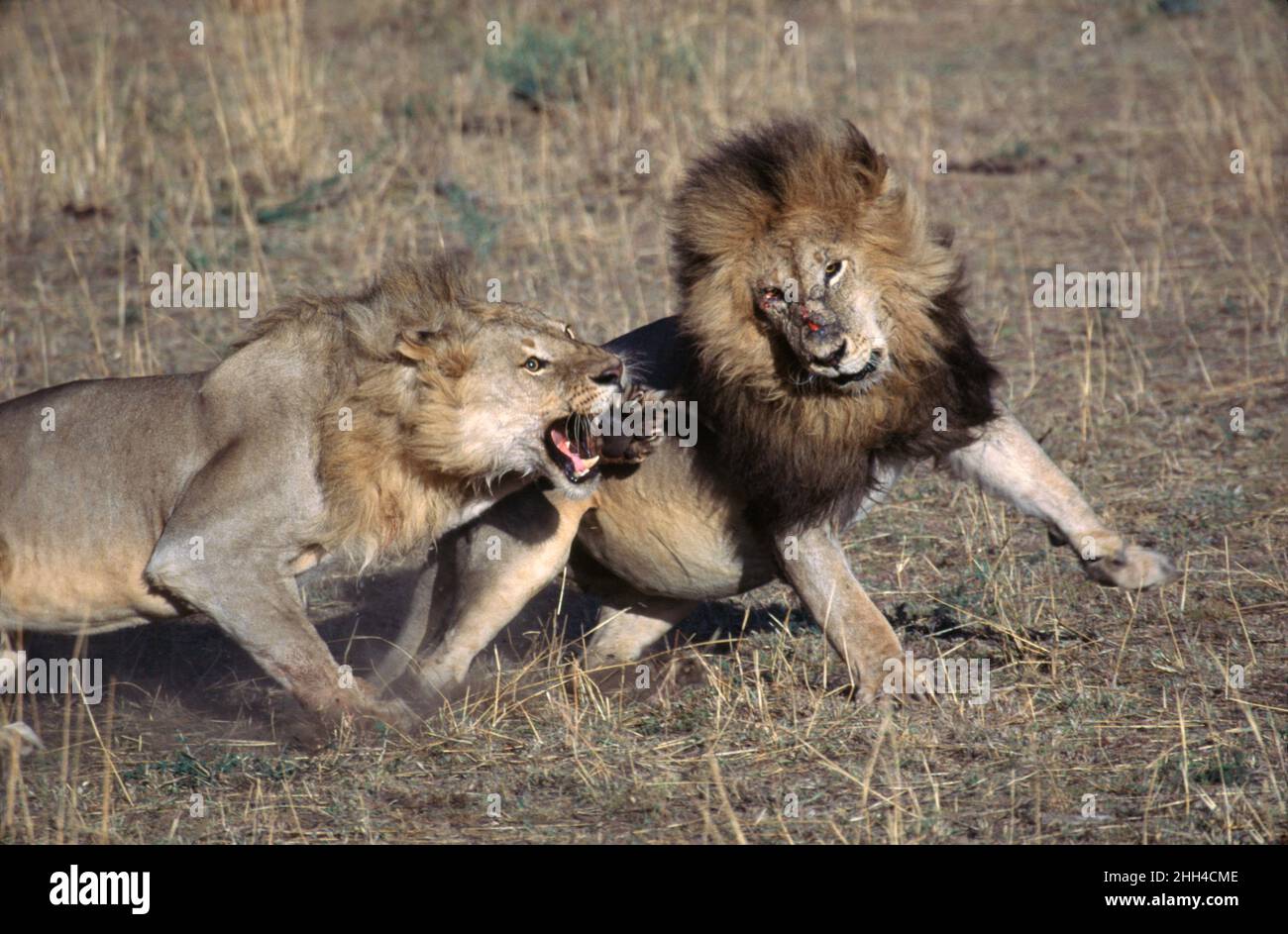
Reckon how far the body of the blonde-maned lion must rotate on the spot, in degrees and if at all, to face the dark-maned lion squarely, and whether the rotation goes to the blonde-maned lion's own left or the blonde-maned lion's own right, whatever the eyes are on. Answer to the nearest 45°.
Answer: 0° — it already faces it

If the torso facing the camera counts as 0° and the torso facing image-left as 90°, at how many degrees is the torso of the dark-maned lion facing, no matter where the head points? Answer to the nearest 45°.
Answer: approximately 315°

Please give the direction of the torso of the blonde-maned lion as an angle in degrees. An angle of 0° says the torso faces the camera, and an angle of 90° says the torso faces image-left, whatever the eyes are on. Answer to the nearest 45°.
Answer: approximately 270°

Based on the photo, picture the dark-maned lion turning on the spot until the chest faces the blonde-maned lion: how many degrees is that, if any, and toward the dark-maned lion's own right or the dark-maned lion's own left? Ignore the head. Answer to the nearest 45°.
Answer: approximately 135° to the dark-maned lion's own right
